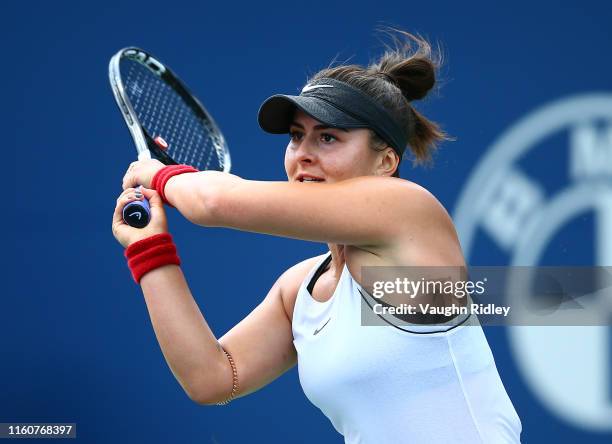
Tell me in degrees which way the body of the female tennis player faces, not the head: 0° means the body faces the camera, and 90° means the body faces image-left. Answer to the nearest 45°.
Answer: approximately 45°
